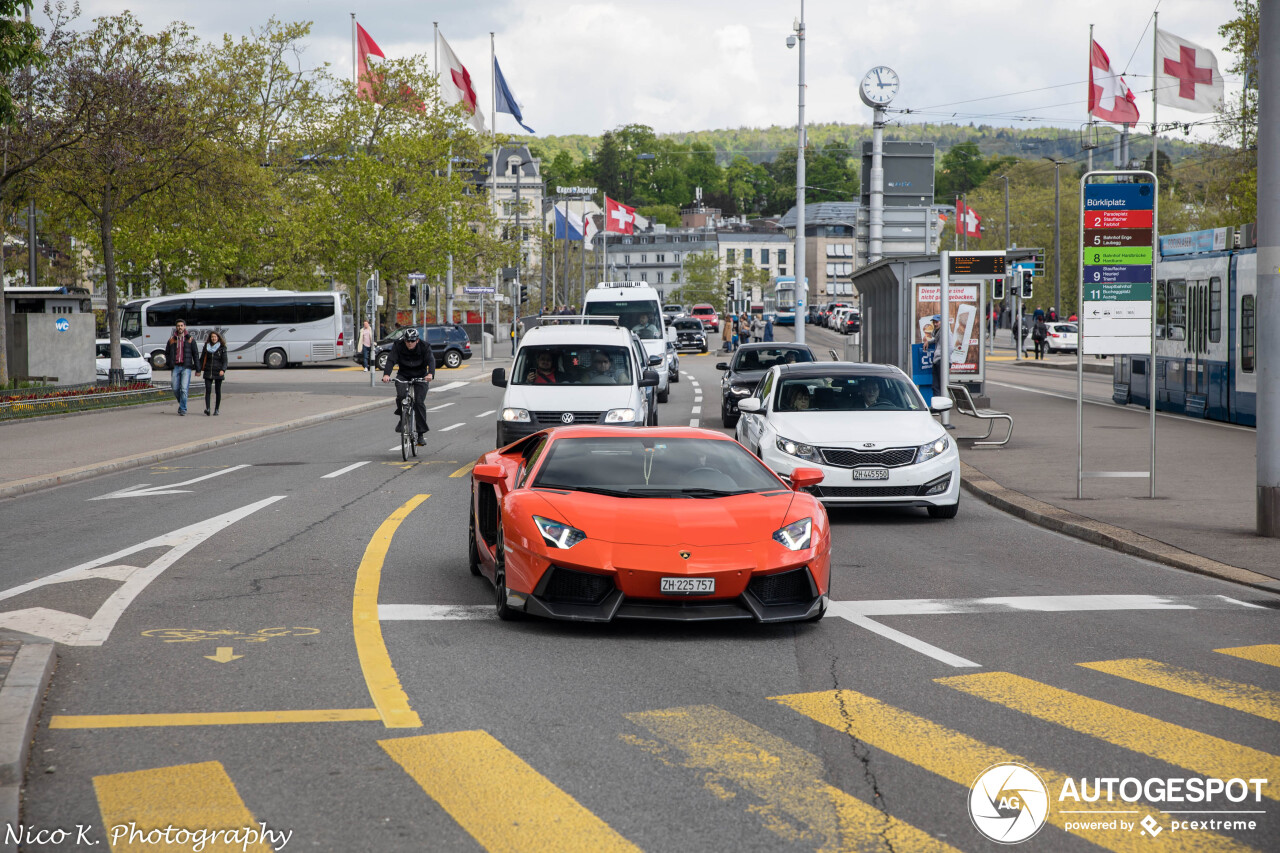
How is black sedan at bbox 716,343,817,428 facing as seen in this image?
toward the camera

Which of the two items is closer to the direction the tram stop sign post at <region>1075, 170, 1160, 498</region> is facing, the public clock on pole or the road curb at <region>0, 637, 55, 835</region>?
the road curb

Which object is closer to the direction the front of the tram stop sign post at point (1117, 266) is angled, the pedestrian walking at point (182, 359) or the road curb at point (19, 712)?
the road curb

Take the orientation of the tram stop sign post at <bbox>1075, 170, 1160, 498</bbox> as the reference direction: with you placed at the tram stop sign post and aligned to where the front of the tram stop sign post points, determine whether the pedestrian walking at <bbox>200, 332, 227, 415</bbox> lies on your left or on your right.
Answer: on your right

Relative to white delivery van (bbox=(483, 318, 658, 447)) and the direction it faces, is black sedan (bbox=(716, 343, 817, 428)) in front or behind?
behind

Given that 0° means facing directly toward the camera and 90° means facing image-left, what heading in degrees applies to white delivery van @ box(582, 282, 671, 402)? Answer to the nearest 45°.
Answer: approximately 0°

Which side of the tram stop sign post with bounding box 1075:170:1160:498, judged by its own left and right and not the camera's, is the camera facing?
front

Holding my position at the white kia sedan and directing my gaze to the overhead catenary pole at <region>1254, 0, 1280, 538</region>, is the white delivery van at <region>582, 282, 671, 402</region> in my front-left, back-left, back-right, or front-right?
back-left

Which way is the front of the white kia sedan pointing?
toward the camera

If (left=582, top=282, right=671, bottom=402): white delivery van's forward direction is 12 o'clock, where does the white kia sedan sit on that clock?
The white kia sedan is roughly at 12 o'clock from the white delivery van.

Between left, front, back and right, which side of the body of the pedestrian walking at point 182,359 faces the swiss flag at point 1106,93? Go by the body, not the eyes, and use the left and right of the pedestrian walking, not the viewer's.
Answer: left

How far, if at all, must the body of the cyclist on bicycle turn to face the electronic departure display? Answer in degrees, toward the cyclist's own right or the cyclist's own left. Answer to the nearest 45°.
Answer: approximately 135° to the cyclist's own left

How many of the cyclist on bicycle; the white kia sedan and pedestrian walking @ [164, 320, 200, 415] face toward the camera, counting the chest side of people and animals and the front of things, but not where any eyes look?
3
